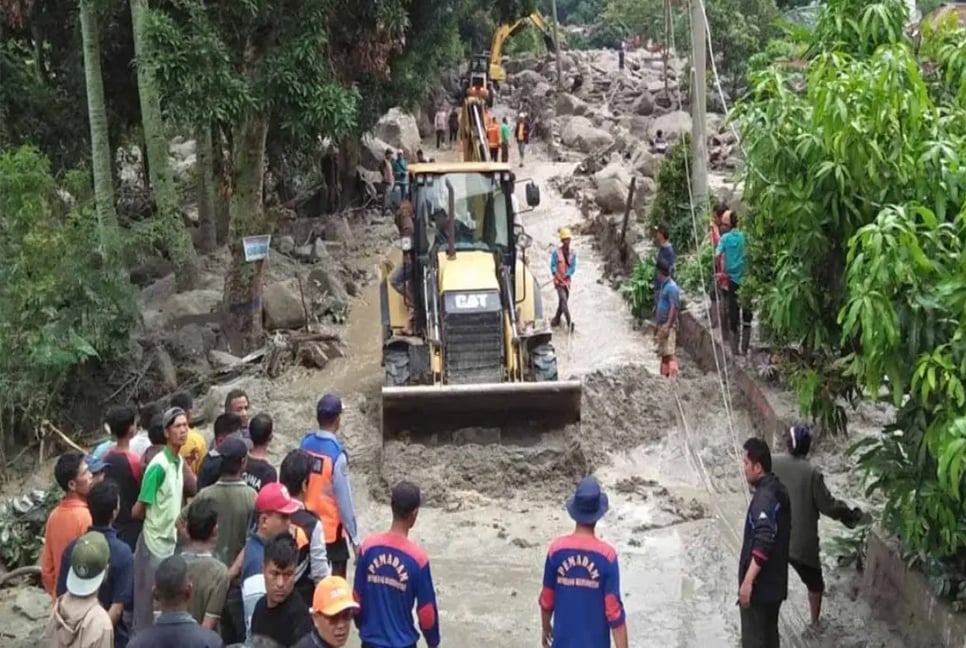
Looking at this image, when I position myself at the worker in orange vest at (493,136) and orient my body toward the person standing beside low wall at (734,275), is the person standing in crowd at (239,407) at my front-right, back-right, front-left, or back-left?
front-right

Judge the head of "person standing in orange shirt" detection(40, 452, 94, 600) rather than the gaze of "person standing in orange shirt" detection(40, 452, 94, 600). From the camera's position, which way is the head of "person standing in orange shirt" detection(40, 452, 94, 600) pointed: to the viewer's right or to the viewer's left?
to the viewer's right

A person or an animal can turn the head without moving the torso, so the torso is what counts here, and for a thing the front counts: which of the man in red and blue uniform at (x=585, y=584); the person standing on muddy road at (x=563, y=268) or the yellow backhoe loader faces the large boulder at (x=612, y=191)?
the man in red and blue uniform

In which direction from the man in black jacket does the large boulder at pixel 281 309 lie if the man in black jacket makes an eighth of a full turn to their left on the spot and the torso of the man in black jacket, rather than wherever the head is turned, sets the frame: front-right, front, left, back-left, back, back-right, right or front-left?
right

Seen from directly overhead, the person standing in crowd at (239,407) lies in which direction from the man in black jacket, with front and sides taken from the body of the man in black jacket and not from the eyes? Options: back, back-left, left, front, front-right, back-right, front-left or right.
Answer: front

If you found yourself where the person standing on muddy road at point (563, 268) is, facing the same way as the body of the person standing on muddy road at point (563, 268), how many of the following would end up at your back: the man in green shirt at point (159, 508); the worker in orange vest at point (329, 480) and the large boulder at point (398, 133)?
1

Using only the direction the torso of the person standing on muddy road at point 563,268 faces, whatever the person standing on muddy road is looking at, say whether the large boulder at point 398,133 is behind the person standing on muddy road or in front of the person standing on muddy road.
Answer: behind

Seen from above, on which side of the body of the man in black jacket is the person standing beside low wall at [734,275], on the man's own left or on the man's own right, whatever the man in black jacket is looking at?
on the man's own right

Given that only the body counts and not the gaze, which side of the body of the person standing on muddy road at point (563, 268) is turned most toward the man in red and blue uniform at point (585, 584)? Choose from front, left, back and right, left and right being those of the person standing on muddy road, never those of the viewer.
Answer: front

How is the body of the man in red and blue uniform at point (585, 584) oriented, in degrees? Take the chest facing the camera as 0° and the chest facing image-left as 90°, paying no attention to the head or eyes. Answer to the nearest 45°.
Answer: approximately 180°

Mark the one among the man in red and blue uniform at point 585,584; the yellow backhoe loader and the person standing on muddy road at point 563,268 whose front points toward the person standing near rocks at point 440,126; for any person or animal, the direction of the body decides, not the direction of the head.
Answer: the man in red and blue uniform

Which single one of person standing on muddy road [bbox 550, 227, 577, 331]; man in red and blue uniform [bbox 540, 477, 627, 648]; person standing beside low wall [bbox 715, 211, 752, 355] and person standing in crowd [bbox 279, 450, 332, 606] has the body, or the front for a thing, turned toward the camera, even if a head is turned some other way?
person standing on muddy road [bbox 550, 227, 577, 331]

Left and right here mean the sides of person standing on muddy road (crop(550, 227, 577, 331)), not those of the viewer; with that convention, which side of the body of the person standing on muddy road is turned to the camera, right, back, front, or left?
front

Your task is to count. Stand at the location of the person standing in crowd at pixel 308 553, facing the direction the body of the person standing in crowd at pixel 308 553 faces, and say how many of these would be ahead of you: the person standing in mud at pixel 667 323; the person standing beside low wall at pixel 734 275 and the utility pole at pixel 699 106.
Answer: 3

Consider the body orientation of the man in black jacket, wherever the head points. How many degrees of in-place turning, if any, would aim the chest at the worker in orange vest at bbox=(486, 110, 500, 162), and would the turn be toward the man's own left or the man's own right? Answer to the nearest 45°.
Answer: approximately 90° to the man's own right

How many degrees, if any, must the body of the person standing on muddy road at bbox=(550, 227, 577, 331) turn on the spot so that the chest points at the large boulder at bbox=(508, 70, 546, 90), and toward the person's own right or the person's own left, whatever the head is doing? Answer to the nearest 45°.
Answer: approximately 180°

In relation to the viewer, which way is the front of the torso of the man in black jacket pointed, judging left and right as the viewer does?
facing to the left of the viewer

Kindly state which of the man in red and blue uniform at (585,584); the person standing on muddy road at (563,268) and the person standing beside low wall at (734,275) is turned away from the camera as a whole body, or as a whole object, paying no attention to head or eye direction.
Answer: the man in red and blue uniform

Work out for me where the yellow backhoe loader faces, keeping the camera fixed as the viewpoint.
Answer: facing the viewer
